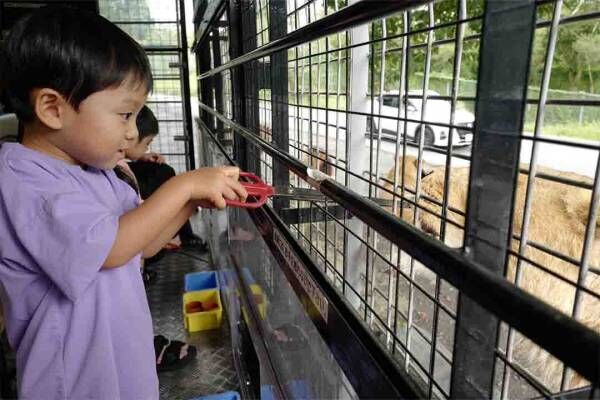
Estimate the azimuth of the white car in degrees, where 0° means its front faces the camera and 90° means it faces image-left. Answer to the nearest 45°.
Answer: approximately 315°
